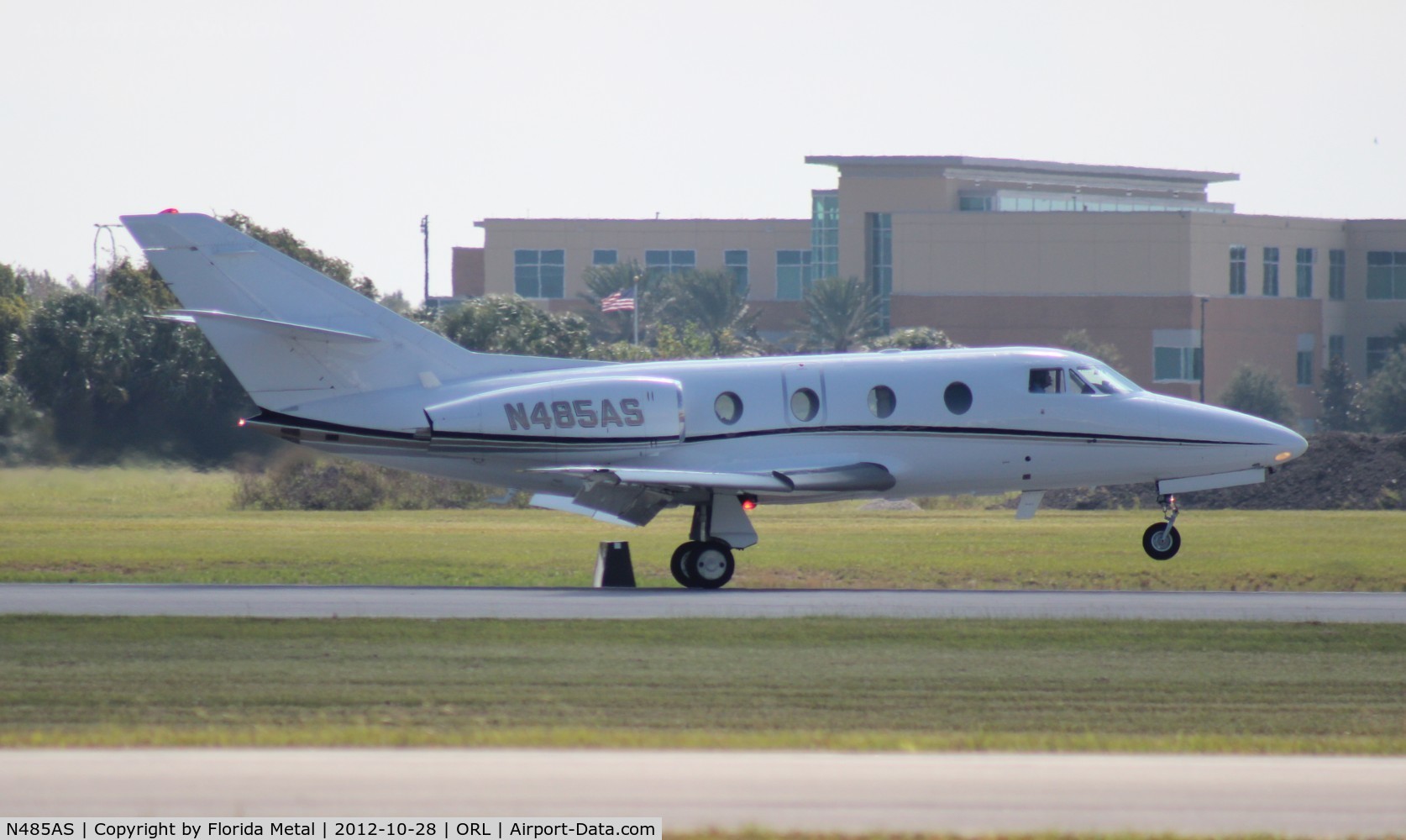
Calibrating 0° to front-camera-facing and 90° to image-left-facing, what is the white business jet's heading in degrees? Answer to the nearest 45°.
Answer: approximately 270°
